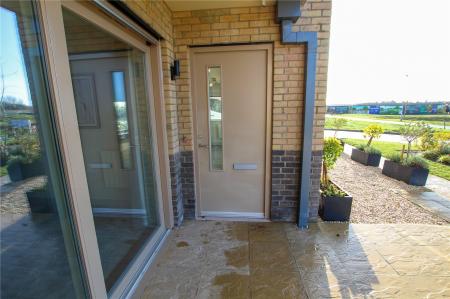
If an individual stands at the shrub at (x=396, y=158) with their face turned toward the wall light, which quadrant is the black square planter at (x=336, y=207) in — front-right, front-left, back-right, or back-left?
front-left

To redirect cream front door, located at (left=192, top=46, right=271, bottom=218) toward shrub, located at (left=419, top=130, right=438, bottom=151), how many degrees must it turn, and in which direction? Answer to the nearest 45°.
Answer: approximately 135° to its left

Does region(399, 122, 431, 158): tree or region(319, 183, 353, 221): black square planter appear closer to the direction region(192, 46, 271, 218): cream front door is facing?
the black square planter

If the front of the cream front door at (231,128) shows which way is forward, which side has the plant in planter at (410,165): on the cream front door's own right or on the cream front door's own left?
on the cream front door's own left

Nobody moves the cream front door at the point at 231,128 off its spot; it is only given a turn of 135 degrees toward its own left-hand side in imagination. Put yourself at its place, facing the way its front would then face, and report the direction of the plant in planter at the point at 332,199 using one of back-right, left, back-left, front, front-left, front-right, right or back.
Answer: front-right

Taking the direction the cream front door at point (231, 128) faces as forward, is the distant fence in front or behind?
behind

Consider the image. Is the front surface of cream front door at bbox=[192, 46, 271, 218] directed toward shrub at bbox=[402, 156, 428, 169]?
no

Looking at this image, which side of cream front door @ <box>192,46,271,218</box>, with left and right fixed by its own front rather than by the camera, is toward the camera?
front

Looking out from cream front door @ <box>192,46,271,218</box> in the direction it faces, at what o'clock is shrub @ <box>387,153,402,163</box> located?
The shrub is roughly at 8 o'clock from the cream front door.

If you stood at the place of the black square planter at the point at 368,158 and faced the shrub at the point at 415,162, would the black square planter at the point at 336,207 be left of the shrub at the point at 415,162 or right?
right

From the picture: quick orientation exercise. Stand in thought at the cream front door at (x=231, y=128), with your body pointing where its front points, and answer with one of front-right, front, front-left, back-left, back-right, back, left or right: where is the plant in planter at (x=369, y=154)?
back-left

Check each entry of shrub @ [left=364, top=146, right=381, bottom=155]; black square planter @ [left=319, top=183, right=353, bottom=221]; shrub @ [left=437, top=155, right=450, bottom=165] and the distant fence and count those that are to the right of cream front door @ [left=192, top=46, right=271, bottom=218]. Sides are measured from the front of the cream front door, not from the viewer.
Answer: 0

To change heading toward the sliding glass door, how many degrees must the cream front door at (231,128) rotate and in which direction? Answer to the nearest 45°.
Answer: approximately 45° to its right

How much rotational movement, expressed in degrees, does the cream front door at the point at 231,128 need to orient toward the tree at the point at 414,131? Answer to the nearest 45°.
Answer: approximately 135° to its left

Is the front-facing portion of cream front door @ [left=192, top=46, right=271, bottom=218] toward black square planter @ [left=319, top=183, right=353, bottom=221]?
no

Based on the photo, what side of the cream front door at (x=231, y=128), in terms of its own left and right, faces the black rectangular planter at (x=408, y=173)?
left

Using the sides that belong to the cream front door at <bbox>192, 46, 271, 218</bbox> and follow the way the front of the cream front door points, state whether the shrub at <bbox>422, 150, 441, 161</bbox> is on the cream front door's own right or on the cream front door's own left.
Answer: on the cream front door's own left

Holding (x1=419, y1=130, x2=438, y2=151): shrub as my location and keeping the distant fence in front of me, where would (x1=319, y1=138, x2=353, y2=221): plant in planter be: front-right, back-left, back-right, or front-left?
back-left
